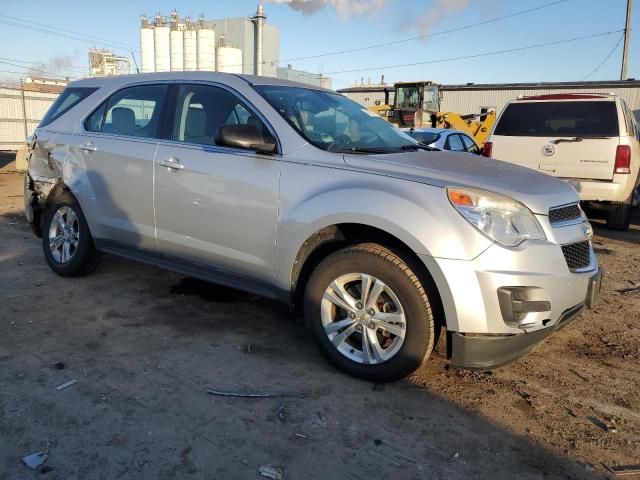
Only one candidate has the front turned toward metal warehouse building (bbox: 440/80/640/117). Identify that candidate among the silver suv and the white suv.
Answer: the white suv

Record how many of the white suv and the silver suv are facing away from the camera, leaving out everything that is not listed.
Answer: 1

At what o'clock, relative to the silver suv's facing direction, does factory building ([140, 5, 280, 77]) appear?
The factory building is roughly at 7 o'clock from the silver suv.

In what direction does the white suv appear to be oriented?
away from the camera

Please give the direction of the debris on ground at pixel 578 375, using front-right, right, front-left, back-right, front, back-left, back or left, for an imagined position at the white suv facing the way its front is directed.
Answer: back

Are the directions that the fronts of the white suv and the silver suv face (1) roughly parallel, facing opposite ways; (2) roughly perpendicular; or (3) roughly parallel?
roughly perpendicular

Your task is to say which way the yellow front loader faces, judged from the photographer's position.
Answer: facing to the right of the viewer

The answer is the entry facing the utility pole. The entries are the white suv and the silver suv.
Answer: the white suv

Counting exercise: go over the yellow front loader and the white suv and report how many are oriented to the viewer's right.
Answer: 1

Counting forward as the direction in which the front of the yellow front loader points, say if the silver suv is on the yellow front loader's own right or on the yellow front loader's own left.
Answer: on the yellow front loader's own right

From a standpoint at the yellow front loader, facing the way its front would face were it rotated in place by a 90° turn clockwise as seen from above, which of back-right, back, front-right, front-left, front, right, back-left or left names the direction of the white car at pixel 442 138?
front

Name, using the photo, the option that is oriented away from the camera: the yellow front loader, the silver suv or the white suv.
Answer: the white suv

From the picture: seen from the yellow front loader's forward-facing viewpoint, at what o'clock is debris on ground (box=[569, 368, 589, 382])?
The debris on ground is roughly at 3 o'clock from the yellow front loader.

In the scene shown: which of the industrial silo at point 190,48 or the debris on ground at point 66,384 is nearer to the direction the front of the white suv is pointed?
the industrial silo

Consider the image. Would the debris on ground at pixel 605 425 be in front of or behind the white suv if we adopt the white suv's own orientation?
behind

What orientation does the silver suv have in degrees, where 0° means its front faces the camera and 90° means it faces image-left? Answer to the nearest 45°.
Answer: approximately 315°

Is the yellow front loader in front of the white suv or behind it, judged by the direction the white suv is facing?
in front
